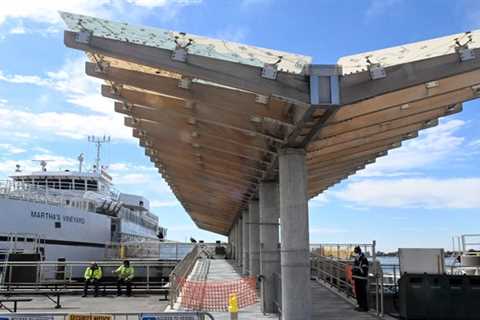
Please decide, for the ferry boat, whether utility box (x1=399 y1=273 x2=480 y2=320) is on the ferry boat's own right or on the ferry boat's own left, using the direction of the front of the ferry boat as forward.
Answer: on the ferry boat's own left

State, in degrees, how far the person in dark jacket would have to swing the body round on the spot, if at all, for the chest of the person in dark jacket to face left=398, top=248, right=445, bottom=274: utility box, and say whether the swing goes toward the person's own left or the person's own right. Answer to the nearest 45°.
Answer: approximately 180°

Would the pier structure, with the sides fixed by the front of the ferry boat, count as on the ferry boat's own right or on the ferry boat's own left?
on the ferry boat's own left

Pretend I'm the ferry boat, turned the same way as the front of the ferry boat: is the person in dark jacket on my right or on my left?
on my left

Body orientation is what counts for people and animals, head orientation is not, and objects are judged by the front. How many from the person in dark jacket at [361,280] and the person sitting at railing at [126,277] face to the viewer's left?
1

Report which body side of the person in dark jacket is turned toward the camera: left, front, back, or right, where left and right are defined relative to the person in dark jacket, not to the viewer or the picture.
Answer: left
